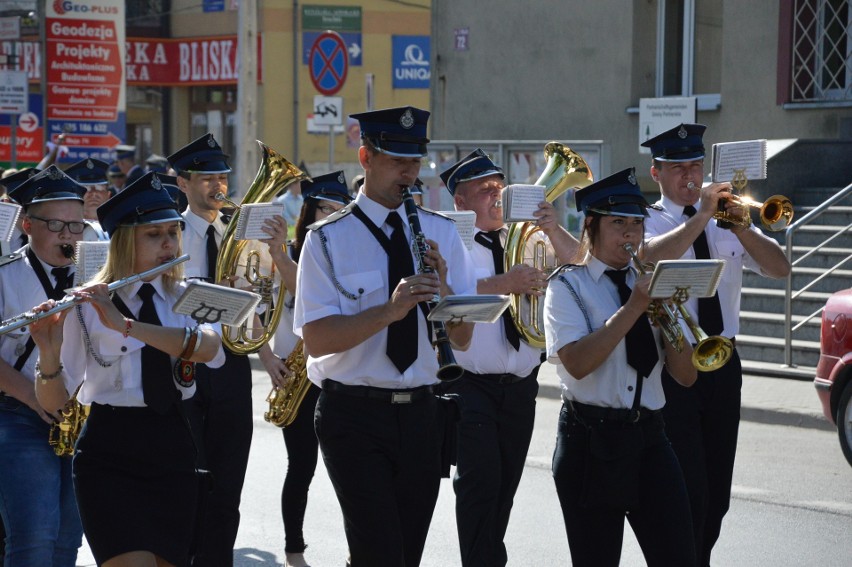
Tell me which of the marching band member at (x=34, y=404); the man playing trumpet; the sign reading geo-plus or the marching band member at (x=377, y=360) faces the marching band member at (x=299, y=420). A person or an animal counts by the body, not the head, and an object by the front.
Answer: the sign reading geo-plus

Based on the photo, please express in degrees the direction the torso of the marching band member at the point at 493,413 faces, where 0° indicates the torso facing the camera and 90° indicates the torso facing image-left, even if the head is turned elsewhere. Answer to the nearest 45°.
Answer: approximately 315°

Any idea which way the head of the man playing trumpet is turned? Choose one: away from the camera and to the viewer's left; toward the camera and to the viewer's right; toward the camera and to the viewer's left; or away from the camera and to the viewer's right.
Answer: toward the camera and to the viewer's right

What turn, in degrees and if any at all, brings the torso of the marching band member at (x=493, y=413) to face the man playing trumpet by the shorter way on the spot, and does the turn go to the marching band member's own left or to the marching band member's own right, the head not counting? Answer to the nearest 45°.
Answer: approximately 45° to the marching band member's own left

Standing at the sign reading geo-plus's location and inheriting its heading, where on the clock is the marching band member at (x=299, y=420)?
The marching band member is roughly at 12 o'clock from the sign reading geo-plus.
